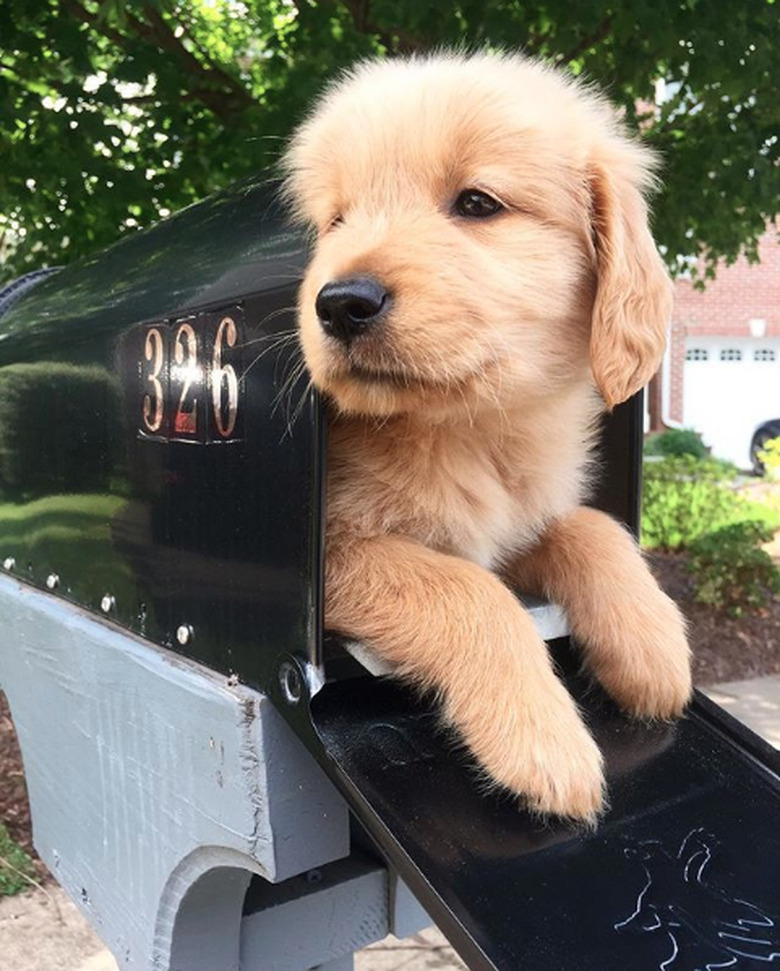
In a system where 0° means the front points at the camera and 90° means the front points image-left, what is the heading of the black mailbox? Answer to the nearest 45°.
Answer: approximately 315°

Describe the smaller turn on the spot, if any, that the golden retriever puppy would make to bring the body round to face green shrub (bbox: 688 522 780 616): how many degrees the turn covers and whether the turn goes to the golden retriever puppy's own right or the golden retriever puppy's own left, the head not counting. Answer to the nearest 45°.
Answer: approximately 135° to the golden retriever puppy's own left

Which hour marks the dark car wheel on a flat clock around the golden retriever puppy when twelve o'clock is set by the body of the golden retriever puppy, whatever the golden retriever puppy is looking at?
The dark car wheel is roughly at 8 o'clock from the golden retriever puppy.

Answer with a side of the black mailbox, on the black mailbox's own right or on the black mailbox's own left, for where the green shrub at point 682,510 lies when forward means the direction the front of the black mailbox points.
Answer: on the black mailbox's own left

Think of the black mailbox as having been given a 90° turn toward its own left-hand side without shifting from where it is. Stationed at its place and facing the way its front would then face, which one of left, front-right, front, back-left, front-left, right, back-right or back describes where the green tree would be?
front-left

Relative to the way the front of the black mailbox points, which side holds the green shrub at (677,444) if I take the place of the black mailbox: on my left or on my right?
on my left

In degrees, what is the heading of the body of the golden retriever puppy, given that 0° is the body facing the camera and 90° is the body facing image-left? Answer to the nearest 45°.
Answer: approximately 315°

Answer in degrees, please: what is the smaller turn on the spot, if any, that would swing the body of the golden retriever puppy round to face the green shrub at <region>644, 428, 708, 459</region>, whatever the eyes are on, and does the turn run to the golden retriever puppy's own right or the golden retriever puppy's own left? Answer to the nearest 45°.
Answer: approximately 135° to the golden retriever puppy's own left
